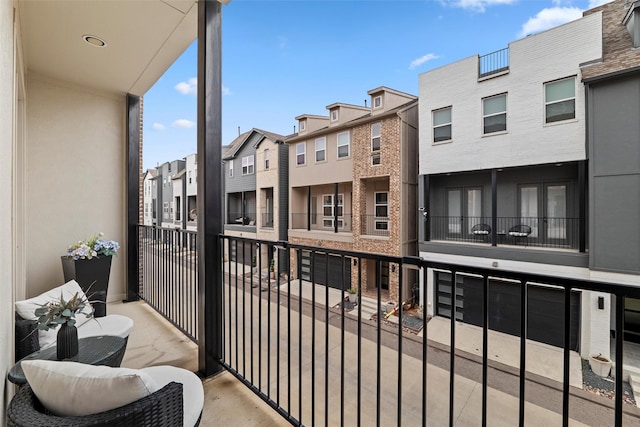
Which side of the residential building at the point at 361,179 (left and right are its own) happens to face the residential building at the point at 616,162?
left

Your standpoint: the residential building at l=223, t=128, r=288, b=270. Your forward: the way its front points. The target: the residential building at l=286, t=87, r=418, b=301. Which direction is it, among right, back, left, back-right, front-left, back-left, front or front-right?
left

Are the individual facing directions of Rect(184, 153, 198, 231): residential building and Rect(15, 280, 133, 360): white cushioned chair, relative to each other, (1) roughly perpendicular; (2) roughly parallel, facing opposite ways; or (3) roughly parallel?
roughly perpendicular

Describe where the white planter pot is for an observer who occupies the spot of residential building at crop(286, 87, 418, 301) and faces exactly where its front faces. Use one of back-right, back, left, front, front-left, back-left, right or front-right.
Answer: left

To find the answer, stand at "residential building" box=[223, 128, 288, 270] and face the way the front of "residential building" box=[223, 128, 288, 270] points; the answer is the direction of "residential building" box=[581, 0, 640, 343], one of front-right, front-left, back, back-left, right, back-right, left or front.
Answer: left

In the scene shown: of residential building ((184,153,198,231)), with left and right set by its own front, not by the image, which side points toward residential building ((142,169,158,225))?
right

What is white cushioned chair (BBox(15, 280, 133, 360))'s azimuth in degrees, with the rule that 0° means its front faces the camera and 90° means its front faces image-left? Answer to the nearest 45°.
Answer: approximately 315°

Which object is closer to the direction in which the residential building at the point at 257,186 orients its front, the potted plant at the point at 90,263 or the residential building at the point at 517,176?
the potted plant

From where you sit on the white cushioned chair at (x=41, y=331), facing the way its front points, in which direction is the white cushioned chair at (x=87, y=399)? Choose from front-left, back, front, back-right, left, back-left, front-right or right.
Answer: front-right
